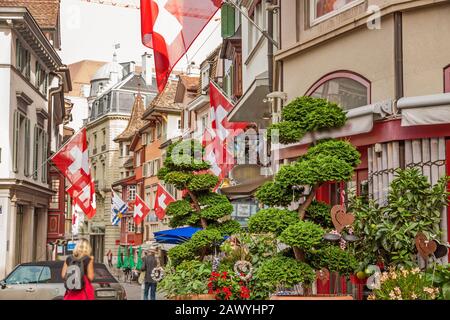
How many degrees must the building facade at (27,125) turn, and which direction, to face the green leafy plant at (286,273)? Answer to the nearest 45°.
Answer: approximately 45° to its right

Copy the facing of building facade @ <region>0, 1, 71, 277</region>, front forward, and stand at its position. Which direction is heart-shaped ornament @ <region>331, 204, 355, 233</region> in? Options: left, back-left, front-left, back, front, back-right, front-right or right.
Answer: front-right

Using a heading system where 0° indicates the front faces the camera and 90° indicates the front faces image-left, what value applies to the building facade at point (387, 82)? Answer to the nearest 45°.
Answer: approximately 45°

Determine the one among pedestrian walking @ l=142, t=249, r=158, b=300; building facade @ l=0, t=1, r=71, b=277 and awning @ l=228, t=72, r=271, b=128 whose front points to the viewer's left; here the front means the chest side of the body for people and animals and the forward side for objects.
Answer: the awning

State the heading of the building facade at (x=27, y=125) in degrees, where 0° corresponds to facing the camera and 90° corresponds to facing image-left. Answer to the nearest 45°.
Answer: approximately 315°

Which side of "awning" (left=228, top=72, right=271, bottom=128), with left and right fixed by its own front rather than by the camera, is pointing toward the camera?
left

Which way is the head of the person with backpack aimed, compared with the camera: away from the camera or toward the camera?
away from the camera
